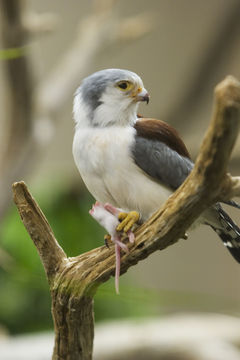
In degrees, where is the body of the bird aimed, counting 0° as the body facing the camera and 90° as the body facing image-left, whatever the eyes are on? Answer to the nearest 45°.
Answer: approximately 45°
